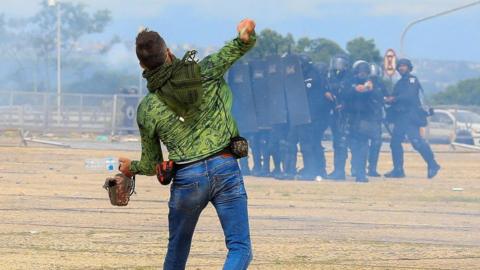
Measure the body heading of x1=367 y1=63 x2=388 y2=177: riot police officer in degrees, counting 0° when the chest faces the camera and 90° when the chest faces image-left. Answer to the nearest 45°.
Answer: approximately 45°

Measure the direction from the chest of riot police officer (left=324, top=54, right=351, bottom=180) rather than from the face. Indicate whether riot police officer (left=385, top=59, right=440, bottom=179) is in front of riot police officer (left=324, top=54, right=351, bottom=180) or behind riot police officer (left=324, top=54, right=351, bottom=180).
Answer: behind

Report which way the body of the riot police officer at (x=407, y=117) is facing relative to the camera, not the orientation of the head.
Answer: to the viewer's left

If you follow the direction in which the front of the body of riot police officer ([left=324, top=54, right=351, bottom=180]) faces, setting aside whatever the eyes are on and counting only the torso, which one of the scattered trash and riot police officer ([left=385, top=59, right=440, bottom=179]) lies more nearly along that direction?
the scattered trash

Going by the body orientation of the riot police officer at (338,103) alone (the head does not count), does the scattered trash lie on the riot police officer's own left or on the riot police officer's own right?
on the riot police officer's own right

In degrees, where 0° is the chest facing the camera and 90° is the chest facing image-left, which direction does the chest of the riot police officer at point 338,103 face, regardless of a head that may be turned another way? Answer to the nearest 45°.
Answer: approximately 45°
